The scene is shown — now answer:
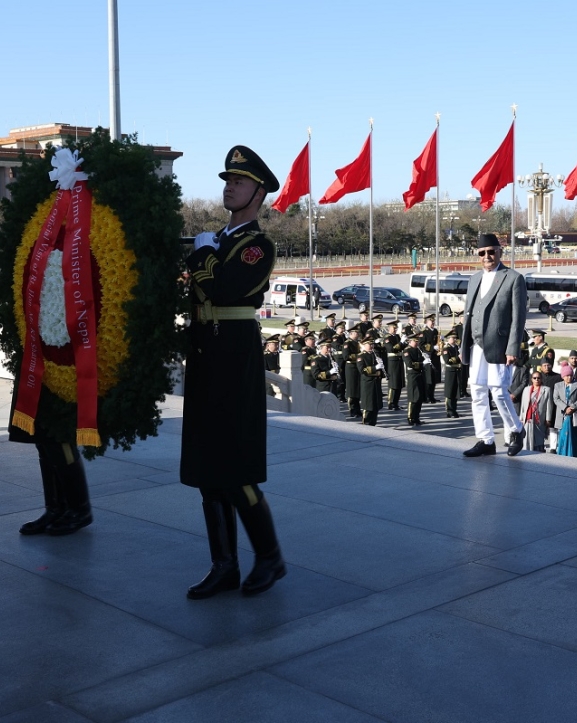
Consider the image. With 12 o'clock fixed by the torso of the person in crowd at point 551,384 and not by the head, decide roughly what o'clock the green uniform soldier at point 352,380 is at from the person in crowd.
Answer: The green uniform soldier is roughly at 3 o'clock from the person in crowd.

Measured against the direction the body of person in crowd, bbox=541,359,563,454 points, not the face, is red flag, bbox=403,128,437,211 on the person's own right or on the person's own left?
on the person's own right

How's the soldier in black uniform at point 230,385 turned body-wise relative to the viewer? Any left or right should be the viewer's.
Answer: facing the viewer and to the left of the viewer

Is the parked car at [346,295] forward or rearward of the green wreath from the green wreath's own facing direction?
rearward

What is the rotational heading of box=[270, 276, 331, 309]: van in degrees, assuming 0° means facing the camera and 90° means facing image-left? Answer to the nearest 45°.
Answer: approximately 315°

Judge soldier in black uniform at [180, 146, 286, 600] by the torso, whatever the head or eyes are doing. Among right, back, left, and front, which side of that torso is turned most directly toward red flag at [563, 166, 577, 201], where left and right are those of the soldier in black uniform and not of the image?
back

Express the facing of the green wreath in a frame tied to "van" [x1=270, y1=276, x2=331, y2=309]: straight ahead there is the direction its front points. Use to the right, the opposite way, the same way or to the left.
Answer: to the right

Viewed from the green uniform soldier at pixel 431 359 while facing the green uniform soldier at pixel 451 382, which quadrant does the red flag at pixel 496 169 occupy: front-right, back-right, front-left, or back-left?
back-left

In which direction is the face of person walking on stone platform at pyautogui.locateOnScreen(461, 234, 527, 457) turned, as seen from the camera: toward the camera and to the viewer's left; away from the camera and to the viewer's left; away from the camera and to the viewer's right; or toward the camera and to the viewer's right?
toward the camera and to the viewer's left
